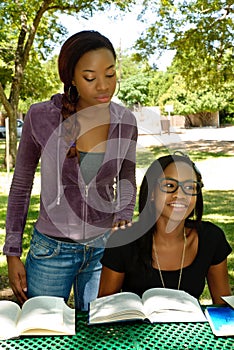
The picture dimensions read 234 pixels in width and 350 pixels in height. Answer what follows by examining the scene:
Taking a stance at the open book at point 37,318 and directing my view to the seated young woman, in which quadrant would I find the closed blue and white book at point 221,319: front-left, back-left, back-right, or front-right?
front-right

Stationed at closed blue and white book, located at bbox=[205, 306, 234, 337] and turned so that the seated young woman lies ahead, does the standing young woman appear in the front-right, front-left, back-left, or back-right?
front-left

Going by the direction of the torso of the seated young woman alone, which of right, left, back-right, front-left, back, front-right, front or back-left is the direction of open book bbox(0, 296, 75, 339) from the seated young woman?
front-right

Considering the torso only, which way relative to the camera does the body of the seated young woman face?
toward the camera

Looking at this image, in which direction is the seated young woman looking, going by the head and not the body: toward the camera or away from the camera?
toward the camera

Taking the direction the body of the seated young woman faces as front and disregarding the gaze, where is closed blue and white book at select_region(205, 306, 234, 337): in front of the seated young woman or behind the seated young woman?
in front

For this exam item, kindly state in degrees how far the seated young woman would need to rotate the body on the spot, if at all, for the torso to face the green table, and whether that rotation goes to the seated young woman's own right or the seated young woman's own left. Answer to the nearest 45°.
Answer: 0° — they already face it

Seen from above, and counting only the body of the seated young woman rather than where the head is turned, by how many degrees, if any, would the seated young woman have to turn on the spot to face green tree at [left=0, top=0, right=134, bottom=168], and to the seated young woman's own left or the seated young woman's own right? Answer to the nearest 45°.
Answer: approximately 180°
